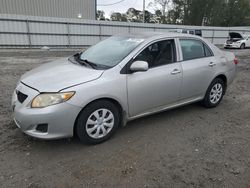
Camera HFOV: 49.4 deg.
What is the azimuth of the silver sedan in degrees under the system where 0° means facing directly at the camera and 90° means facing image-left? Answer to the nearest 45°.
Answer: approximately 45°

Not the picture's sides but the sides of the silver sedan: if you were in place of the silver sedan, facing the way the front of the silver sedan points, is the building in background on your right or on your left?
on your right

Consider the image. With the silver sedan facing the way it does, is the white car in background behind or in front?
behind

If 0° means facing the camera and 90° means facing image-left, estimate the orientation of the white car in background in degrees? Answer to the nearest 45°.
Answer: approximately 45°

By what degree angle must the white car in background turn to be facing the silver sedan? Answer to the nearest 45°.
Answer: approximately 45° to its left
